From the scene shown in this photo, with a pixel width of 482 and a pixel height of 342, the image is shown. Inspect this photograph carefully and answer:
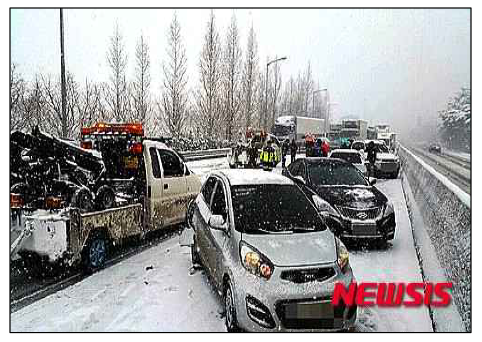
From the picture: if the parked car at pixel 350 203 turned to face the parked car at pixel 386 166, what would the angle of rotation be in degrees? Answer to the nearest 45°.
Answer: approximately 135° to its left

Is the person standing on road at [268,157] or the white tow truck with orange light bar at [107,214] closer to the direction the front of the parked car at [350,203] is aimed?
the white tow truck with orange light bar

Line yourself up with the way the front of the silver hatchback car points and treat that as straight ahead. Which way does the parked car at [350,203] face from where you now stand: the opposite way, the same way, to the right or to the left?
the same way

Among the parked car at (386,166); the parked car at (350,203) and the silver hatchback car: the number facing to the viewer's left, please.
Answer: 0

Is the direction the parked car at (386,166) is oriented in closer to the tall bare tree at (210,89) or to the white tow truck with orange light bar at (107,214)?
the white tow truck with orange light bar

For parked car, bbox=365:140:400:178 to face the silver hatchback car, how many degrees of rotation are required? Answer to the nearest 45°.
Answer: approximately 45° to its right

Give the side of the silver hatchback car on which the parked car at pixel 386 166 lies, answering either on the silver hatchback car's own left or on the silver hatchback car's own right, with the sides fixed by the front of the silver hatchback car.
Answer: on the silver hatchback car's own left

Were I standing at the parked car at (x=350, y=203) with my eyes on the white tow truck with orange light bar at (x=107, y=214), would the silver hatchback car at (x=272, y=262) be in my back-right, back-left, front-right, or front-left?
front-left

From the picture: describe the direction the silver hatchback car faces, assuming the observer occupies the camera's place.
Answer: facing the viewer and to the right of the viewer

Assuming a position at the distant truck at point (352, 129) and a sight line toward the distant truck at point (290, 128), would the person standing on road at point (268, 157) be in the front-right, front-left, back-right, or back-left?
front-left

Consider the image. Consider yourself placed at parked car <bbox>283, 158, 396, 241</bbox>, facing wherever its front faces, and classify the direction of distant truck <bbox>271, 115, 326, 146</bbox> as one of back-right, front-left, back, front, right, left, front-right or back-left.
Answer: back-left

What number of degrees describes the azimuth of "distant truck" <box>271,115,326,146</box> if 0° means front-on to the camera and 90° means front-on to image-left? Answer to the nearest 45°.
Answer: approximately 45°

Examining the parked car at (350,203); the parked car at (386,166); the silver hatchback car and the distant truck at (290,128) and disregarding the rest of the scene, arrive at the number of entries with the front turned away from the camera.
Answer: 0

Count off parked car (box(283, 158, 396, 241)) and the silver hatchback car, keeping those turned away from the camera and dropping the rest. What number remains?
0

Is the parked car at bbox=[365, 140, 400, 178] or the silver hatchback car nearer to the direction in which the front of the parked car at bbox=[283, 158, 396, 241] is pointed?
the silver hatchback car

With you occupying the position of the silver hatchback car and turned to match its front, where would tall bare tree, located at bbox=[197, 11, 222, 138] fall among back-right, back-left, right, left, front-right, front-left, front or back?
back-left

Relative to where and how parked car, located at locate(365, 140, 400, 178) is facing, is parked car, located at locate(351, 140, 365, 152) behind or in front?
behind
